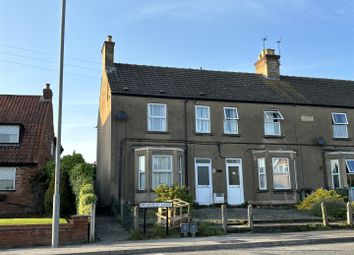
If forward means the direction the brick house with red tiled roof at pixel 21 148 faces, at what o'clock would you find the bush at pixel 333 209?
The bush is roughly at 10 o'clock from the brick house with red tiled roof.

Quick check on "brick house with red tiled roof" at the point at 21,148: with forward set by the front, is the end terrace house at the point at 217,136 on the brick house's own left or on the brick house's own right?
on the brick house's own left

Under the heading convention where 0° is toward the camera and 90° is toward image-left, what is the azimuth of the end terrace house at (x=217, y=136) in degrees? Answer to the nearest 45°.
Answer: approximately 0°

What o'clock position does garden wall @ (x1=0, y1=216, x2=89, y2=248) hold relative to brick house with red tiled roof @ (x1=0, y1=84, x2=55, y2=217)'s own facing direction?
The garden wall is roughly at 12 o'clock from the brick house with red tiled roof.

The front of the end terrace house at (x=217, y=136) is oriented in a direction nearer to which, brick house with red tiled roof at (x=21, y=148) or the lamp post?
the lamp post

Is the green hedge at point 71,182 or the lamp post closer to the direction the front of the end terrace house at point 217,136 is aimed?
the lamp post

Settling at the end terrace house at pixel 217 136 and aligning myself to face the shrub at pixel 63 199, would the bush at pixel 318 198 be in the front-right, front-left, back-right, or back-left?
back-left

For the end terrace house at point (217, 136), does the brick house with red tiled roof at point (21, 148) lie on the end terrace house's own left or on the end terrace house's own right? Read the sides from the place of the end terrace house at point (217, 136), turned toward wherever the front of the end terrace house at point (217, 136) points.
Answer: on the end terrace house's own right

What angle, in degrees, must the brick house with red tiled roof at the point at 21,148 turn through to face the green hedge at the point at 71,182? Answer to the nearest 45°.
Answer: approximately 45° to its left

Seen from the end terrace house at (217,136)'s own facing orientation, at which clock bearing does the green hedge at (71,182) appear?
The green hedge is roughly at 2 o'clock from the end terrace house.

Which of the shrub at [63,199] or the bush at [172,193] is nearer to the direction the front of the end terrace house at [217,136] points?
the bush
